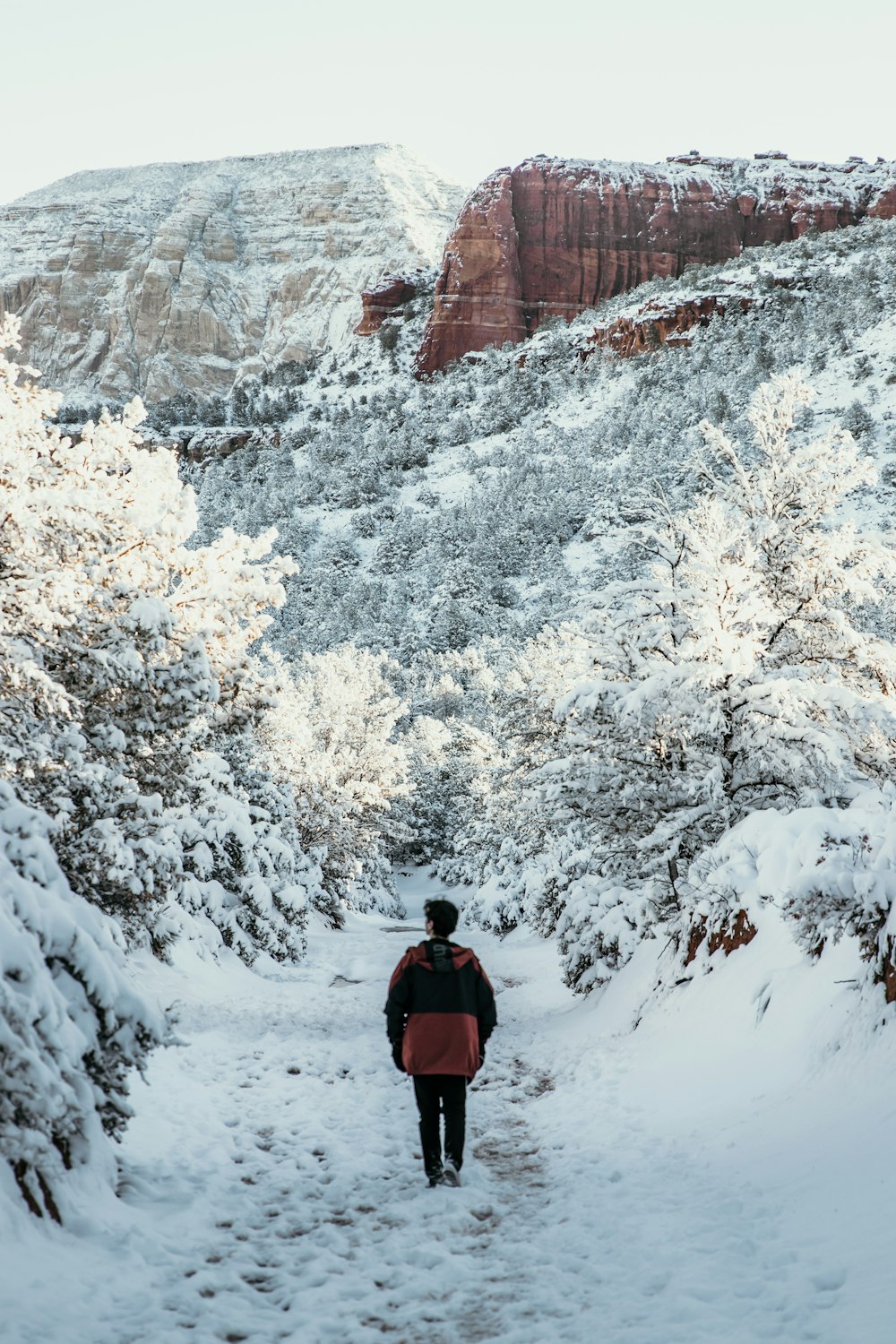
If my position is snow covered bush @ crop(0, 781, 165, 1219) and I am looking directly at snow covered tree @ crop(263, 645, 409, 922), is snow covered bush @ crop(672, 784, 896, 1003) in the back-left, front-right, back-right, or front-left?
front-right

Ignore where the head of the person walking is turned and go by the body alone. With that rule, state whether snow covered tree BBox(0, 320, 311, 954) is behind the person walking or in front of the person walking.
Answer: in front

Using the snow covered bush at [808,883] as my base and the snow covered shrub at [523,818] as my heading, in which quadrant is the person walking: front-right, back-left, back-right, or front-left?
back-left

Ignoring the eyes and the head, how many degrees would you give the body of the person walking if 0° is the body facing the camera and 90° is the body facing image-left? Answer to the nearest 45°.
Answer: approximately 180°

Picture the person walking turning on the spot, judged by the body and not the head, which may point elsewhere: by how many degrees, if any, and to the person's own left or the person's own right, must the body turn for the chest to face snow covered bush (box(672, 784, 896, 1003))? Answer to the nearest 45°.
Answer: approximately 45° to the person's own right

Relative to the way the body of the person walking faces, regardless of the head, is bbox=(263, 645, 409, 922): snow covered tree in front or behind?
in front

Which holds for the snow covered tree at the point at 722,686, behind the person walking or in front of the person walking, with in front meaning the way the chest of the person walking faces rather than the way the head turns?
in front

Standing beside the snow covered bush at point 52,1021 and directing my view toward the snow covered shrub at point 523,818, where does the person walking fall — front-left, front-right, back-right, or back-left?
front-right

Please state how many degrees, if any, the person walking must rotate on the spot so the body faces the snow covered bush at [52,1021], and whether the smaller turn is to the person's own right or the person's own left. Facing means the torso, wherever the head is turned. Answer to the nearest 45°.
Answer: approximately 135° to the person's own left
